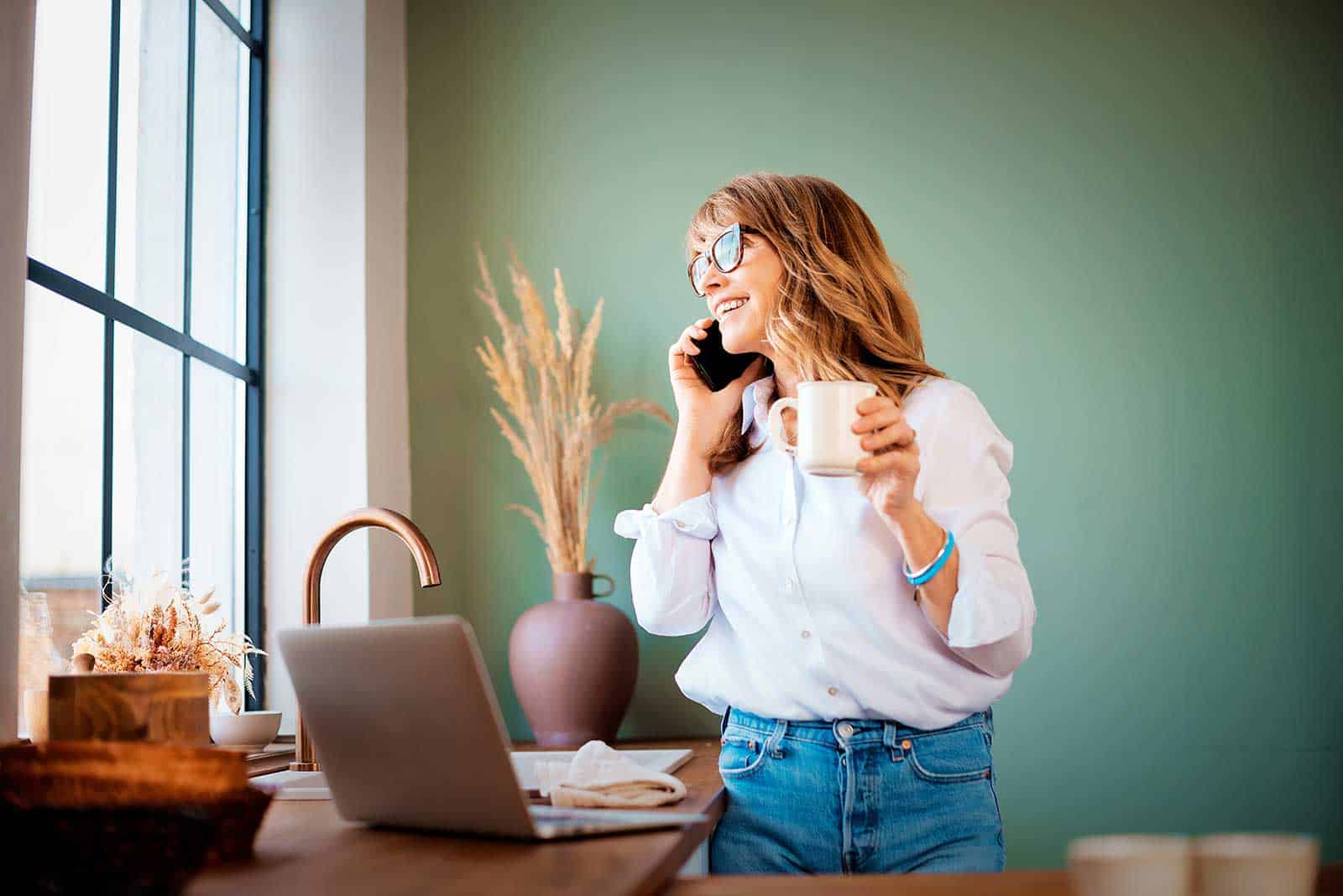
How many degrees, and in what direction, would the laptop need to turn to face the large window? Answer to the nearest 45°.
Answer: approximately 90° to its left

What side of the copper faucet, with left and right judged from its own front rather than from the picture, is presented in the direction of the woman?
front

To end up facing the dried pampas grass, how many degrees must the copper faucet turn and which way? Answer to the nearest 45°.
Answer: approximately 45° to its left

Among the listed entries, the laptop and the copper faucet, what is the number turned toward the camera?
0

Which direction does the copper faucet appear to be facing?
to the viewer's right

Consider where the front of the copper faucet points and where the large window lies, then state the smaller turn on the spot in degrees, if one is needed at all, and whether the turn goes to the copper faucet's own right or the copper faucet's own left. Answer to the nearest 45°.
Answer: approximately 135° to the copper faucet's own left

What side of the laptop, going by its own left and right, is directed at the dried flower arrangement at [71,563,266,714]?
left

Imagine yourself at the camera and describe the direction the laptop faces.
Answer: facing away from the viewer and to the right of the viewer
